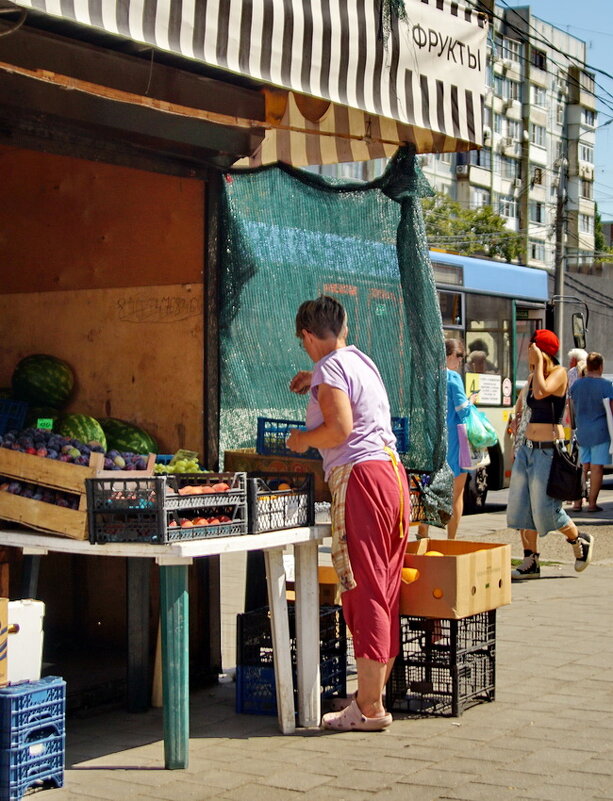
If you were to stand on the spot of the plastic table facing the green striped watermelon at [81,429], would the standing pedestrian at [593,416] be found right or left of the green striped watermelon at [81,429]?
right

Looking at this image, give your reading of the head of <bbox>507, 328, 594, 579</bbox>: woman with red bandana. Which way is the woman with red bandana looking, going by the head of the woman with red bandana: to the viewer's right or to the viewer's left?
to the viewer's left

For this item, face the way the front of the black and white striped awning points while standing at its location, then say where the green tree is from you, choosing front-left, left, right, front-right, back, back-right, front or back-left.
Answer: back-left

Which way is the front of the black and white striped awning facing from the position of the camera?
facing the viewer and to the right of the viewer

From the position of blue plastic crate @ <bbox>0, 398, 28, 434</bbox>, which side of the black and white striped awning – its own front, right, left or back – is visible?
back

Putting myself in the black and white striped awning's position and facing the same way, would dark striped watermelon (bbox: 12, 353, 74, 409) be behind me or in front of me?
behind

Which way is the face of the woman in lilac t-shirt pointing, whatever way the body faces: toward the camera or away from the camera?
away from the camera
